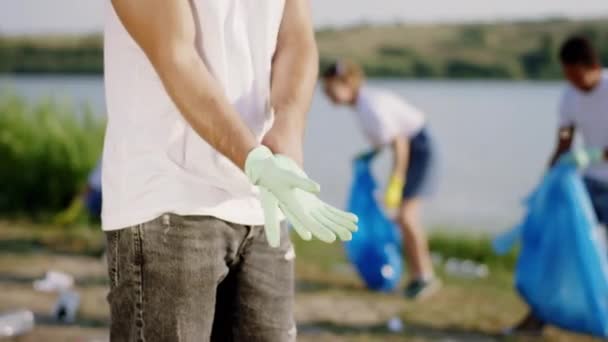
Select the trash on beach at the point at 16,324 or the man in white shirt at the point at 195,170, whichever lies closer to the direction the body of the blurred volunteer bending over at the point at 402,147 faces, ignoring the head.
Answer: the trash on beach

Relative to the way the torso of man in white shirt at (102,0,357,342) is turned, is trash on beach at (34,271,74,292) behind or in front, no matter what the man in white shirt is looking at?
behind

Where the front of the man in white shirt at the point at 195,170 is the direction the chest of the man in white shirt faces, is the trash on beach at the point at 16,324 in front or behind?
behind

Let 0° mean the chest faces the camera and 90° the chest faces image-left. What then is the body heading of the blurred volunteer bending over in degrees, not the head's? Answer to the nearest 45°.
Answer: approximately 90°

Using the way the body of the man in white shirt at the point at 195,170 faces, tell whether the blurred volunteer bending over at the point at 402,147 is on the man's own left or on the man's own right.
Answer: on the man's own left

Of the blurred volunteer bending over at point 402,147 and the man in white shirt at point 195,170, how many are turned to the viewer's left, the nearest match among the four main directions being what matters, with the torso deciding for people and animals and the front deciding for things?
1

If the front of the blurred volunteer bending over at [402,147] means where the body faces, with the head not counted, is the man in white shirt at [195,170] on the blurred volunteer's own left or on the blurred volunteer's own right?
on the blurred volunteer's own left

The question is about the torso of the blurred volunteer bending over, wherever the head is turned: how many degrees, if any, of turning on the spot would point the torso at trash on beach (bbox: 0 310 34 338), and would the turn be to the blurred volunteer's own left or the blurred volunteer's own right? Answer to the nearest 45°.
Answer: approximately 45° to the blurred volunteer's own left

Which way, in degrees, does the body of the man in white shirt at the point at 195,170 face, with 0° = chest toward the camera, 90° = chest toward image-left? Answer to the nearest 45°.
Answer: approximately 315°
